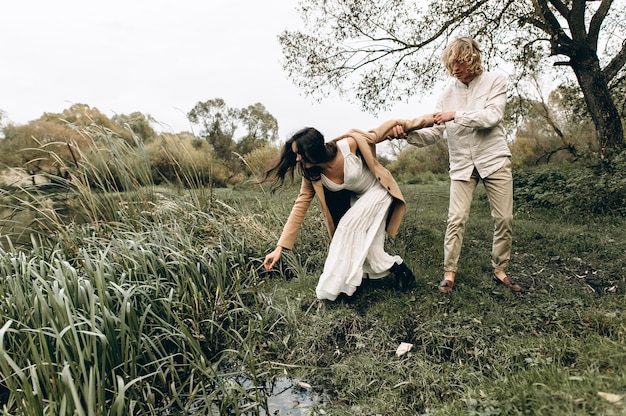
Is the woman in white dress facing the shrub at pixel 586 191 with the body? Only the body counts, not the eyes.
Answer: no

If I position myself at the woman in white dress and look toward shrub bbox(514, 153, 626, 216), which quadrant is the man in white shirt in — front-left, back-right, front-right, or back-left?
front-right

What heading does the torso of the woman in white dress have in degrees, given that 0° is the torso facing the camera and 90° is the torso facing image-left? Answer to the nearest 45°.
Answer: approximately 45°

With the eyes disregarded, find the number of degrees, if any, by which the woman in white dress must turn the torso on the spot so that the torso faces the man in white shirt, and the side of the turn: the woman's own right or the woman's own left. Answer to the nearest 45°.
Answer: approximately 135° to the woman's own left

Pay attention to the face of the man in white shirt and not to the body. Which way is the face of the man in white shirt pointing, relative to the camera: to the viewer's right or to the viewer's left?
to the viewer's left
